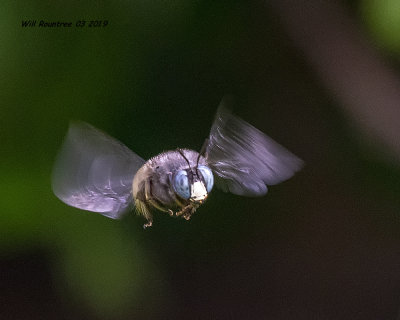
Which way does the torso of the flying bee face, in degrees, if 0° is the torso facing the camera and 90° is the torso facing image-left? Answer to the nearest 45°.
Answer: approximately 315°
